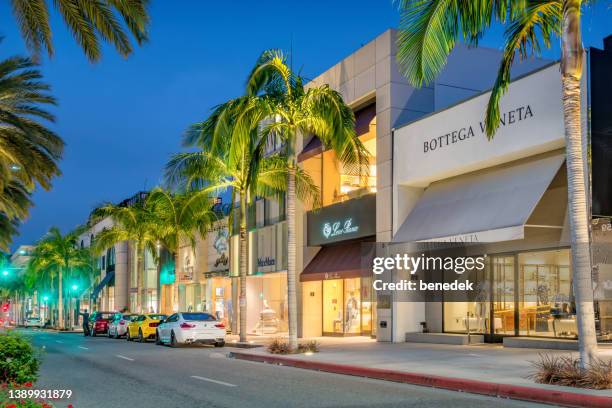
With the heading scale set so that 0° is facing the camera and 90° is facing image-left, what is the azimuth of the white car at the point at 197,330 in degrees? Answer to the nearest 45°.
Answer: approximately 135°

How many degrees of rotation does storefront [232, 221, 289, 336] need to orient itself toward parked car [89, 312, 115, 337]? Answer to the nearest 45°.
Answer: approximately 90° to its right

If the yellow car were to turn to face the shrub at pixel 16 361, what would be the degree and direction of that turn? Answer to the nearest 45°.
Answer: approximately 135° to its left

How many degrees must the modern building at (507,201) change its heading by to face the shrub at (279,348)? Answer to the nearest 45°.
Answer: approximately 45° to its right

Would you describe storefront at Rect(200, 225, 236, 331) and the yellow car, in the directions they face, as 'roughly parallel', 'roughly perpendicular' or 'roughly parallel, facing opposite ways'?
roughly perpendicular

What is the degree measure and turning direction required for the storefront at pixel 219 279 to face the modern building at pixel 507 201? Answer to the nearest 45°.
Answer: approximately 45° to its left

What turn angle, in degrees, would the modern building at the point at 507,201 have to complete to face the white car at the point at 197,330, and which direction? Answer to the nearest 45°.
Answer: approximately 90° to its right

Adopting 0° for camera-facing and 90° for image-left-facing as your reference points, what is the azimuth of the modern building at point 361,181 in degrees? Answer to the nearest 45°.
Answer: approximately 45°

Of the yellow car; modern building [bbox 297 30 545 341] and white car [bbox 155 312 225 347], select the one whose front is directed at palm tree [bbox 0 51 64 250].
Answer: the modern building

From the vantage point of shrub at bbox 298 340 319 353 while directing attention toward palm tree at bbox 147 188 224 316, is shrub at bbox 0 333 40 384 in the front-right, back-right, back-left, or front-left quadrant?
back-left

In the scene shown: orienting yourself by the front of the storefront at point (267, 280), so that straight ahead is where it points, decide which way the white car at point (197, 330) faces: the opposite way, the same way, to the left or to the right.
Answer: to the right

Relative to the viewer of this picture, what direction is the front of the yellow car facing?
facing away from the viewer and to the left of the viewer
